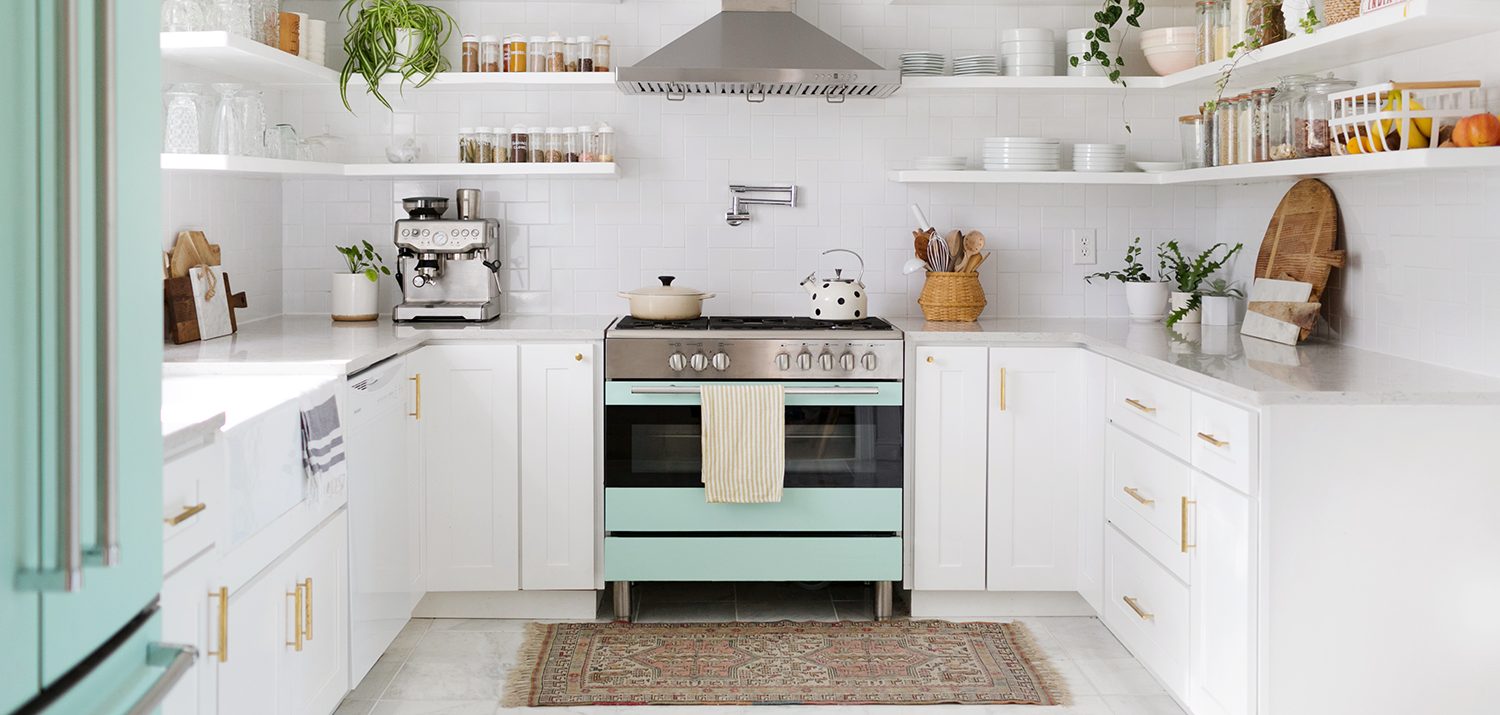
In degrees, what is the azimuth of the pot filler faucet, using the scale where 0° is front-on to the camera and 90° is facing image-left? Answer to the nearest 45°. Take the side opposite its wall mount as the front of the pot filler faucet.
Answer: approximately 0°

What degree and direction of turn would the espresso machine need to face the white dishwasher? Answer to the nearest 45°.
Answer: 0° — it already faces it

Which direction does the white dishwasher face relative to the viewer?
to the viewer's right

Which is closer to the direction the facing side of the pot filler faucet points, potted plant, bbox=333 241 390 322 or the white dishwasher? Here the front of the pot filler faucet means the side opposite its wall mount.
the white dishwasher

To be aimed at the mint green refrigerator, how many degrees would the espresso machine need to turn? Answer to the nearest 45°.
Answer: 0° — it already faces it

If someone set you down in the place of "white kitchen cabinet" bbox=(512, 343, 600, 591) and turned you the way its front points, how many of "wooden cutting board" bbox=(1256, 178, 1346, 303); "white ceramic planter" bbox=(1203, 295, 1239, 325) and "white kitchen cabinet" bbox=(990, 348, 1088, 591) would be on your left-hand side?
3

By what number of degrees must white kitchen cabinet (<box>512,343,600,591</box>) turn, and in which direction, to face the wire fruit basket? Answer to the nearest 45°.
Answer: approximately 45° to its left
